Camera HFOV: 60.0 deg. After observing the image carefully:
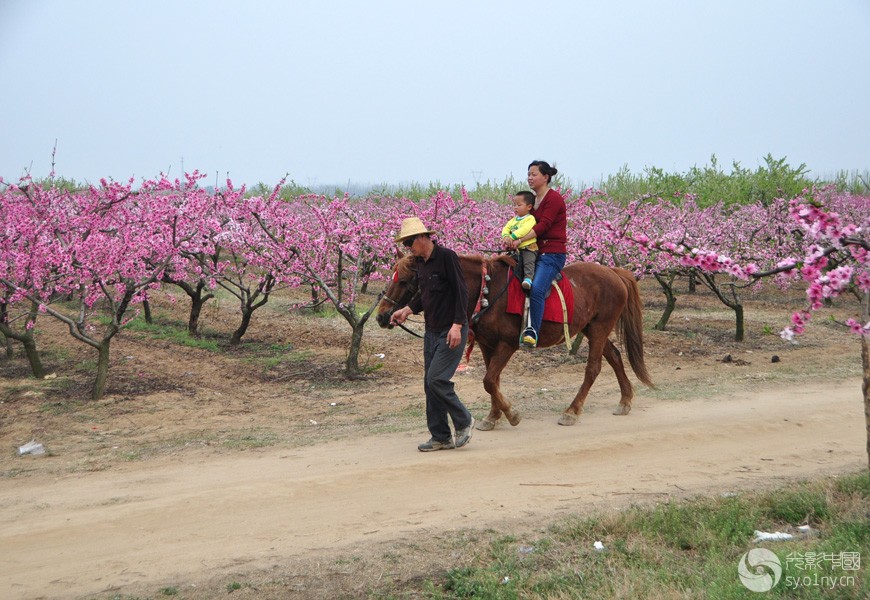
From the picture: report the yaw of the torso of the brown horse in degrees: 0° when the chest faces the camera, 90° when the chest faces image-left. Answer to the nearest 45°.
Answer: approximately 90°

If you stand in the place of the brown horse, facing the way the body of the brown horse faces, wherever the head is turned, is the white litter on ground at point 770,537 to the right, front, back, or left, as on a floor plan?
left
